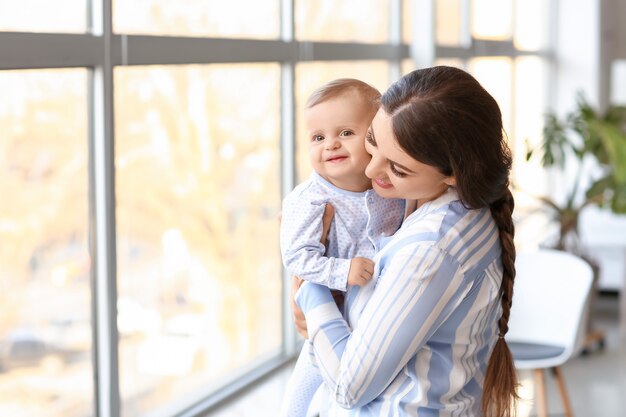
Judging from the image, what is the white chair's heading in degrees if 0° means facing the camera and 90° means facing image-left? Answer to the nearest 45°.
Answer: approximately 45°

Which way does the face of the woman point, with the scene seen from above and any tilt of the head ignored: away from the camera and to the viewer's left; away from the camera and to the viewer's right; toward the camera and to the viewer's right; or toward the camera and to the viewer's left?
toward the camera and to the viewer's left

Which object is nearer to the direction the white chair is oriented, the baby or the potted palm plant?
the baby

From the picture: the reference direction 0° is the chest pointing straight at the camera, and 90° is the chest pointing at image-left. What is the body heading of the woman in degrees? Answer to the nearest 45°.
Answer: approximately 90°

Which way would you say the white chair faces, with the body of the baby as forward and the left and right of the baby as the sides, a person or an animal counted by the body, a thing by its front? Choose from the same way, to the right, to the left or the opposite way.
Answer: to the right

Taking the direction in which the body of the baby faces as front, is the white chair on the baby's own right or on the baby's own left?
on the baby's own left

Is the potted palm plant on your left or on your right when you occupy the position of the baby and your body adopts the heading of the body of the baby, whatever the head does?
on your left

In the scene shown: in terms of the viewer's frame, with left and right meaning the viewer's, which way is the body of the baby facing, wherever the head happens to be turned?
facing the viewer and to the right of the viewer

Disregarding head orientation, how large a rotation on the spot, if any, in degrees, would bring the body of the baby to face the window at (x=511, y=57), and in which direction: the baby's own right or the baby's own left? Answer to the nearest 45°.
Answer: approximately 135° to the baby's own left

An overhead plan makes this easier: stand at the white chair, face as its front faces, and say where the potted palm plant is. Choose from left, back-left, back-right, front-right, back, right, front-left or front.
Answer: back-right

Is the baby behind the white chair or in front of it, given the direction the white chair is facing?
in front

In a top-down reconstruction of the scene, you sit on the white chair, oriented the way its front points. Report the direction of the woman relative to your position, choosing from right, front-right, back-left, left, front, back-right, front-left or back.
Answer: front-left

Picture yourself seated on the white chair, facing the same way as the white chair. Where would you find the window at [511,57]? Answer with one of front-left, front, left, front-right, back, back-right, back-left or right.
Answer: back-right

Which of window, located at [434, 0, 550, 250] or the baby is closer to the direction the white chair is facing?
the baby
